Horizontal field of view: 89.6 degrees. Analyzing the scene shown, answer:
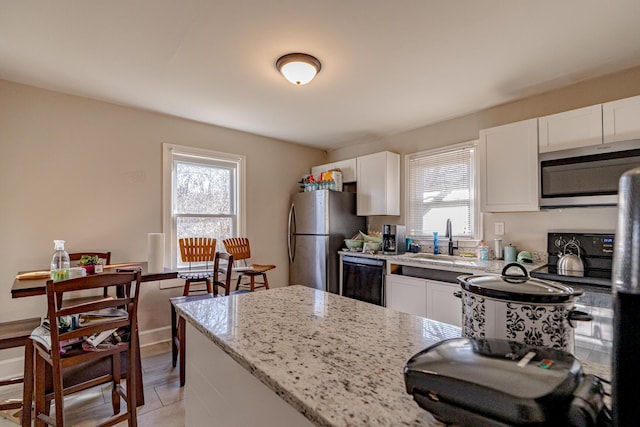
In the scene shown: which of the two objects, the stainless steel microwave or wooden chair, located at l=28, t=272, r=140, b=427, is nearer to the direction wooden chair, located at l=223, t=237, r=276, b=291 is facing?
the stainless steel microwave

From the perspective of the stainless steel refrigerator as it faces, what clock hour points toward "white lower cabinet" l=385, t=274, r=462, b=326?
The white lower cabinet is roughly at 9 o'clock from the stainless steel refrigerator.

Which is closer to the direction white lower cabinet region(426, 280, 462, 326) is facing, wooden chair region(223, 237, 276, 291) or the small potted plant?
the small potted plant

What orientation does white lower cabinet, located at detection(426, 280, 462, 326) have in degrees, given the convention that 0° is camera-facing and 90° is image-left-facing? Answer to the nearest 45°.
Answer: approximately 45°

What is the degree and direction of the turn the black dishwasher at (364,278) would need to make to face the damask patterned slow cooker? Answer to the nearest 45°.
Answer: approximately 45° to its left

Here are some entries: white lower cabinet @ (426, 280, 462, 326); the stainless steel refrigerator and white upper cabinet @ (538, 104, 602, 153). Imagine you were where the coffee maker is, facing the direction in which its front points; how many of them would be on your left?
2
